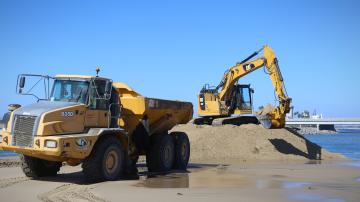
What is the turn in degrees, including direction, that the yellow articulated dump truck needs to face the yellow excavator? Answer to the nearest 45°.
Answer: approximately 180°

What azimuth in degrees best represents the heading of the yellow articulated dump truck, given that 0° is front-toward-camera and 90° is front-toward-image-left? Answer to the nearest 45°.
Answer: approximately 45°

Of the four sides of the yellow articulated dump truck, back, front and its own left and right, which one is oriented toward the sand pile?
back
